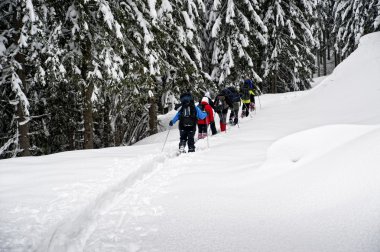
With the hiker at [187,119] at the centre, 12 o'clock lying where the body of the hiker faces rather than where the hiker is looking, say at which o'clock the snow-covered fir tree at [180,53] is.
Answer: The snow-covered fir tree is roughly at 12 o'clock from the hiker.

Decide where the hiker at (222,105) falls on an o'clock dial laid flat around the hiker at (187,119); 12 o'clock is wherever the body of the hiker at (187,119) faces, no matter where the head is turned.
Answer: the hiker at (222,105) is roughly at 1 o'clock from the hiker at (187,119).

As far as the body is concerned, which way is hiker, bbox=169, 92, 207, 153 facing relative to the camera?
away from the camera

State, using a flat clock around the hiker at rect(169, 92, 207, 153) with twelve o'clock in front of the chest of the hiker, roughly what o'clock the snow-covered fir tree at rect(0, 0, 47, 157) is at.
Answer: The snow-covered fir tree is roughly at 9 o'clock from the hiker.
